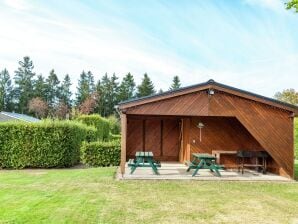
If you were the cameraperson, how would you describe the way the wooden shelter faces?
facing the viewer

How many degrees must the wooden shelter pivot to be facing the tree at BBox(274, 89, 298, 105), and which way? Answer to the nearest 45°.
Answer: approximately 180°

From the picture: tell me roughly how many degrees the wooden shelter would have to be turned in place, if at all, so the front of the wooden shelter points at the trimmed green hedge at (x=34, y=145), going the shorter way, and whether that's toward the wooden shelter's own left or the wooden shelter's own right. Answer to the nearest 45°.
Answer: approximately 90° to the wooden shelter's own right
